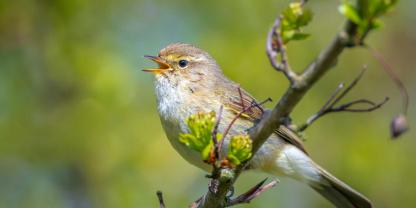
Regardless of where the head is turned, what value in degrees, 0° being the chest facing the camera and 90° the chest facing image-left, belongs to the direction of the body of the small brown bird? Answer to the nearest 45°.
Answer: approximately 90°
